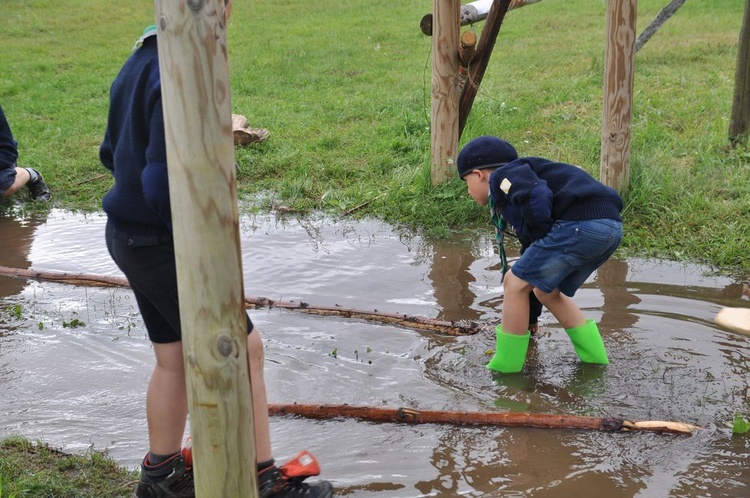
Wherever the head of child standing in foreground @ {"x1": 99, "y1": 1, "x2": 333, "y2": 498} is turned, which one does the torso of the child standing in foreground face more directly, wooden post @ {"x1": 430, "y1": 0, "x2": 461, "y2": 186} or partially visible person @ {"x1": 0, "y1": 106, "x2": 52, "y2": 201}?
the wooden post

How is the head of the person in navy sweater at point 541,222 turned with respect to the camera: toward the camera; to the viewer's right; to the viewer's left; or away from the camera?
to the viewer's left

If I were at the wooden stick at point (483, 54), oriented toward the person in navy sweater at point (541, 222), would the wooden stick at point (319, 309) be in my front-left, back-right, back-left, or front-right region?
front-right

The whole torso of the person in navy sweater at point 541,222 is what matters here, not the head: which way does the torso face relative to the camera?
to the viewer's left
